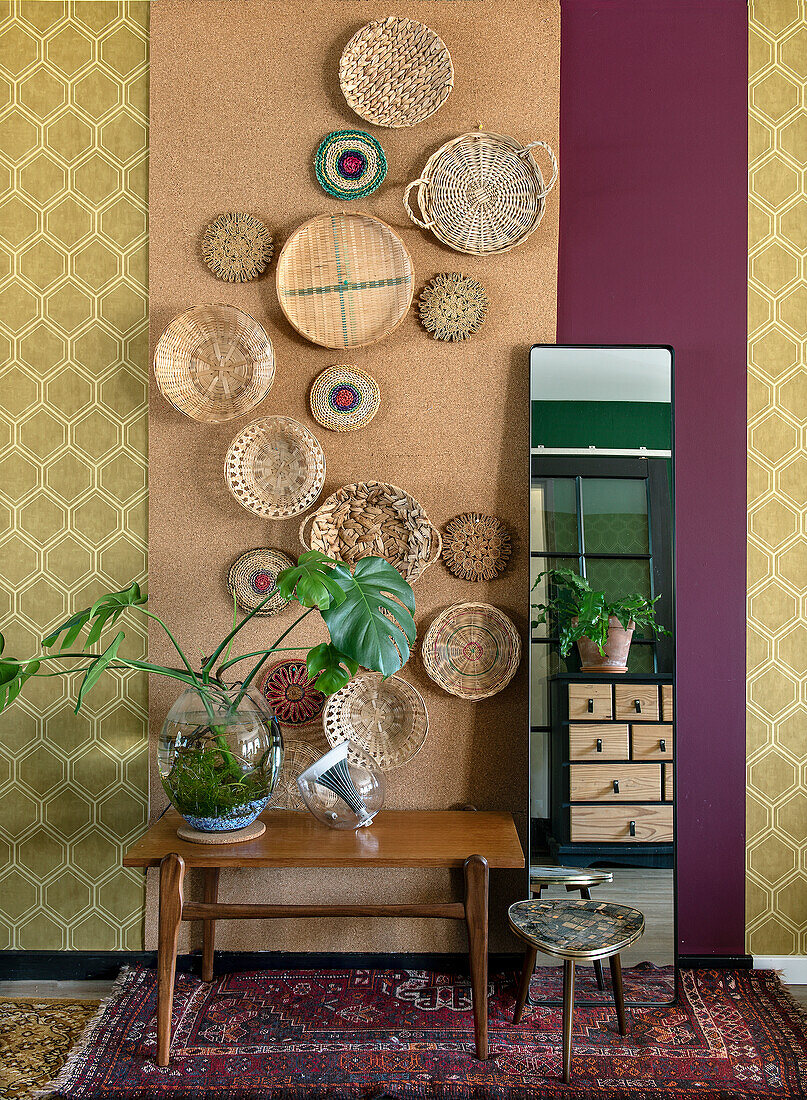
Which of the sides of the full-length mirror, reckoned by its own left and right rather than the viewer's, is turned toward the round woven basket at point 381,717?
right

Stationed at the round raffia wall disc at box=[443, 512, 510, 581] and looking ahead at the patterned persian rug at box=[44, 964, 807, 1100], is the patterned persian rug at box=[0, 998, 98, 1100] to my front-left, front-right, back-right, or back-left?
front-right

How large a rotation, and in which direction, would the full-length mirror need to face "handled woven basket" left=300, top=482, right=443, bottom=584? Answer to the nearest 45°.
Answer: approximately 90° to its right

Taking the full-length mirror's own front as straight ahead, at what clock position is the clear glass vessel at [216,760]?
The clear glass vessel is roughly at 2 o'clock from the full-length mirror.

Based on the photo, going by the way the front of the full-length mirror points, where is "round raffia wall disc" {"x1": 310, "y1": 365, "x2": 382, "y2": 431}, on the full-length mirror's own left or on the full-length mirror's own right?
on the full-length mirror's own right

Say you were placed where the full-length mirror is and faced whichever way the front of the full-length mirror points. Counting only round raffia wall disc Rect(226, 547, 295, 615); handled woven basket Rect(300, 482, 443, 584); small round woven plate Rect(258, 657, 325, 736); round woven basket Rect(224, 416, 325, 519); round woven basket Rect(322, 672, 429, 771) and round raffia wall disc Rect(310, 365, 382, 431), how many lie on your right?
6

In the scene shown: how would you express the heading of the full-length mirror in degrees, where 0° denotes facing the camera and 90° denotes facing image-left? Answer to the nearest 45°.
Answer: approximately 0°

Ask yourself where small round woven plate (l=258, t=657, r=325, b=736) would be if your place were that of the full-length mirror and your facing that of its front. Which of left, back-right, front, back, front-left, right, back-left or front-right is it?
right

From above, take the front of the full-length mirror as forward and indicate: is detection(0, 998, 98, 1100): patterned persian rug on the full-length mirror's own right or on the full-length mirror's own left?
on the full-length mirror's own right
